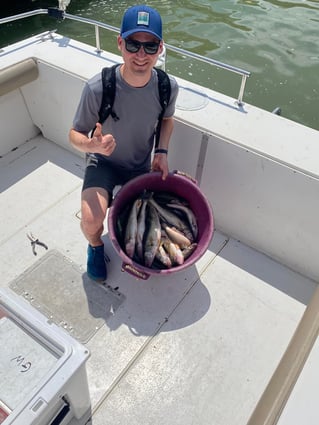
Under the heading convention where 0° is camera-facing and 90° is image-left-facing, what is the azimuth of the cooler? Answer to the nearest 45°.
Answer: approximately 315°

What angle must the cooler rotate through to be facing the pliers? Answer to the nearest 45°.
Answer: approximately 135° to its left

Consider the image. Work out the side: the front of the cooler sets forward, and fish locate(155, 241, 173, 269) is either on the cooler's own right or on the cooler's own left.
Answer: on the cooler's own left

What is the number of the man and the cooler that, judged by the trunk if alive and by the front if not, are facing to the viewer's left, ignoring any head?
0

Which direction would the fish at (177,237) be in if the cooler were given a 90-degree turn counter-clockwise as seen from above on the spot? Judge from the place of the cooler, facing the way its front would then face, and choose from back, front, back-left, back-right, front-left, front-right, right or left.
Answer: front

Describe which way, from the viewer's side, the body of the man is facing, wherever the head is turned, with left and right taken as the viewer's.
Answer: facing the viewer

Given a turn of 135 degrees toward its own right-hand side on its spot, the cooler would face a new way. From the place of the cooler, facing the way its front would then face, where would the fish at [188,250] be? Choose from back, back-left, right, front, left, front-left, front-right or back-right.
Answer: back-right
